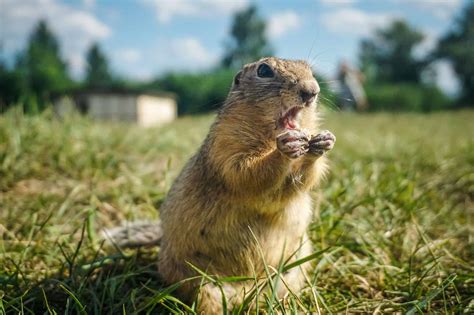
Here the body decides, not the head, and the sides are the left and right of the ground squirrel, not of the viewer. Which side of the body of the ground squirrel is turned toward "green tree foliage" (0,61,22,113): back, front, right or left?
back

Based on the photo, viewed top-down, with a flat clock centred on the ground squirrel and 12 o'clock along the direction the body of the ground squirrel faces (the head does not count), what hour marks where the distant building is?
The distant building is roughly at 7 o'clock from the ground squirrel.

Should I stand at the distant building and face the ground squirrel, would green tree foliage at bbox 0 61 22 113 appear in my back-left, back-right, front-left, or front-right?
back-right

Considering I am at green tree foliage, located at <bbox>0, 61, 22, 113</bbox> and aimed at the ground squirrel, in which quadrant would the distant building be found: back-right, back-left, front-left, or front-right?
front-left
